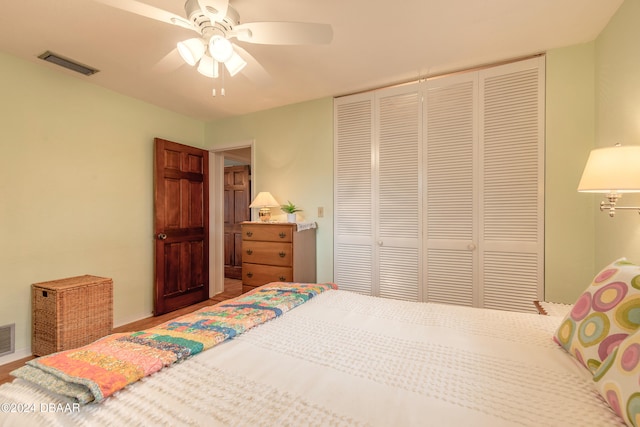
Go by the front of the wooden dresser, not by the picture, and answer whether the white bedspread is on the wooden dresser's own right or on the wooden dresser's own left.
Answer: on the wooden dresser's own left

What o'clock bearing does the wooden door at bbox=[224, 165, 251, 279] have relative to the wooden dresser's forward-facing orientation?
The wooden door is roughly at 4 o'clock from the wooden dresser.

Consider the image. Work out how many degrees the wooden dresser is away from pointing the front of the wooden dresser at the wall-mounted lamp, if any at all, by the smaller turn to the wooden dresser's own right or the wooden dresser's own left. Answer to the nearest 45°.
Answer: approximately 90° to the wooden dresser's own left

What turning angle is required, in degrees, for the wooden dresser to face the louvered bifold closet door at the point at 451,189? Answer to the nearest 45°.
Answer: approximately 135° to its left

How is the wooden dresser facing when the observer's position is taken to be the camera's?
facing the viewer and to the left of the viewer

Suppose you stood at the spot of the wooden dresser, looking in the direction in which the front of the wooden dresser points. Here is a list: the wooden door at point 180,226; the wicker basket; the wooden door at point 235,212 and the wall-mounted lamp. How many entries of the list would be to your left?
1

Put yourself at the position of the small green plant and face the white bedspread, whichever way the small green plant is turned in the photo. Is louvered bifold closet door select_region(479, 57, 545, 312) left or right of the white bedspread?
left

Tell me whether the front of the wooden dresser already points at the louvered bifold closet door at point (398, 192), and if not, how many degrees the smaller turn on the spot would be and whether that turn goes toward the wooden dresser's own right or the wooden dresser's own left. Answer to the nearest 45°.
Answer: approximately 135° to the wooden dresser's own left

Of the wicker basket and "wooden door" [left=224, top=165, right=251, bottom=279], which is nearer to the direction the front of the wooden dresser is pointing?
the wicker basket

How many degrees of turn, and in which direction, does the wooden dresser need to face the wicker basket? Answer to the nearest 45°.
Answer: approximately 45° to its right

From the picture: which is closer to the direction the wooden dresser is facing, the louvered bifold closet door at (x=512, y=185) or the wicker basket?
the wicker basket

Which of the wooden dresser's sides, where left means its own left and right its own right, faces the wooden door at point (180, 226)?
right

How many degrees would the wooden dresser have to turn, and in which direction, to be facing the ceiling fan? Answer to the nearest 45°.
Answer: approximately 45° to its left

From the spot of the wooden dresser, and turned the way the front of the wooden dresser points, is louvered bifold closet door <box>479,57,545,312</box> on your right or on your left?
on your left

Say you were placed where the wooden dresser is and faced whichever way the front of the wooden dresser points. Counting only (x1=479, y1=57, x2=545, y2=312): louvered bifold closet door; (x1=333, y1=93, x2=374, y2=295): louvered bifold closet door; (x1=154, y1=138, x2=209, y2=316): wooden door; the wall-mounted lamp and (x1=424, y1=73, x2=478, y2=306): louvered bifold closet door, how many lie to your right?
1
